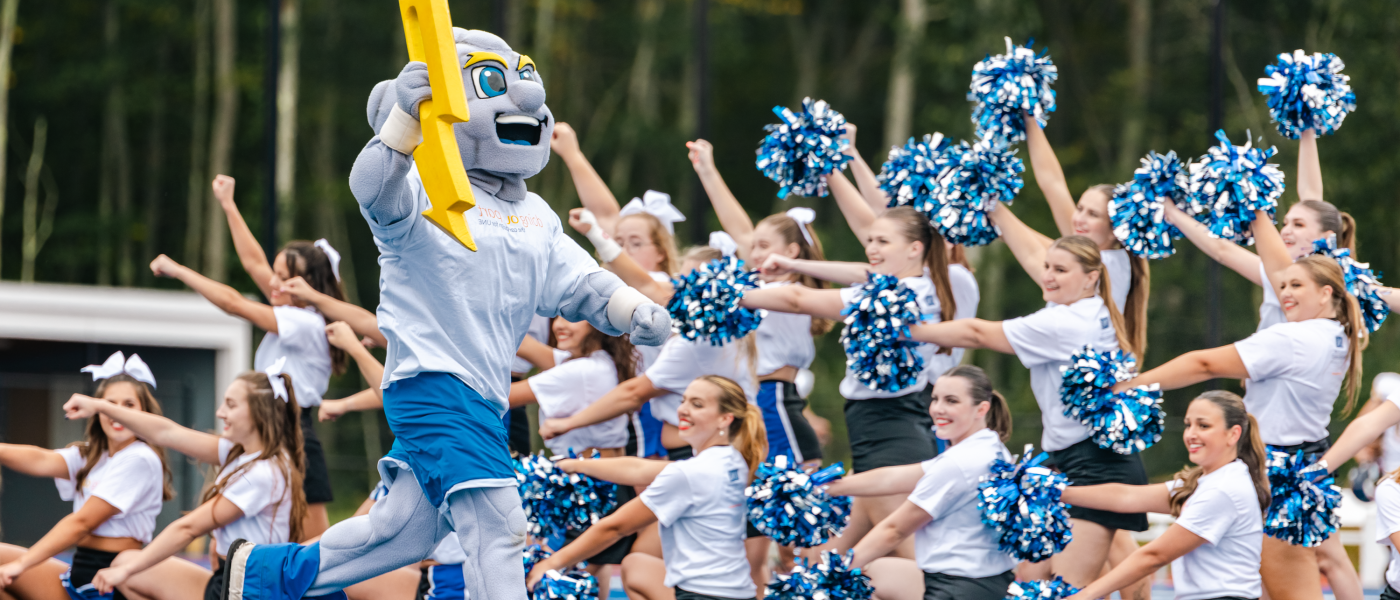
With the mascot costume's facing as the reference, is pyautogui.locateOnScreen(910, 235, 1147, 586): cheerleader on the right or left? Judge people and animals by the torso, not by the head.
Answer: on its left

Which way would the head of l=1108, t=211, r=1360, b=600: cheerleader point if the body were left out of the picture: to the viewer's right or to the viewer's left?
to the viewer's left

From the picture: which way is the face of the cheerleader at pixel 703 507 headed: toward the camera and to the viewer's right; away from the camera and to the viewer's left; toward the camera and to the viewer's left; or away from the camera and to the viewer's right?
toward the camera and to the viewer's left

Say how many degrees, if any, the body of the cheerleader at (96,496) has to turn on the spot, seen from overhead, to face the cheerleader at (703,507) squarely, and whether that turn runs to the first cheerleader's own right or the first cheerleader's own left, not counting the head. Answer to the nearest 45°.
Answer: approximately 90° to the first cheerleader's own left

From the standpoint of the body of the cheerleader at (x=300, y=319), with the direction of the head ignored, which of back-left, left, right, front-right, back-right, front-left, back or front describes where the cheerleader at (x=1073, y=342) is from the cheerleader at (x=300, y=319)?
back-left

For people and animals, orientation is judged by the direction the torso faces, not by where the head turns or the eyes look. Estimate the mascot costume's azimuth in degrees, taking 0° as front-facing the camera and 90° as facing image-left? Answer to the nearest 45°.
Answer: approximately 315°

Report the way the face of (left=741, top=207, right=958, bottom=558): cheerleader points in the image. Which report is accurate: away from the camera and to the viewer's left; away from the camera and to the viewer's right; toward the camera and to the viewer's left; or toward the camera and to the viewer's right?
toward the camera and to the viewer's left

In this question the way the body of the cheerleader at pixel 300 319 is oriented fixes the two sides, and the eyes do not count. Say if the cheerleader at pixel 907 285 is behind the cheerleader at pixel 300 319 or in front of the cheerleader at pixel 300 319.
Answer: behind

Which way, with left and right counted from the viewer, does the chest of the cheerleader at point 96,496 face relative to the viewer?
facing the viewer and to the left of the viewer
